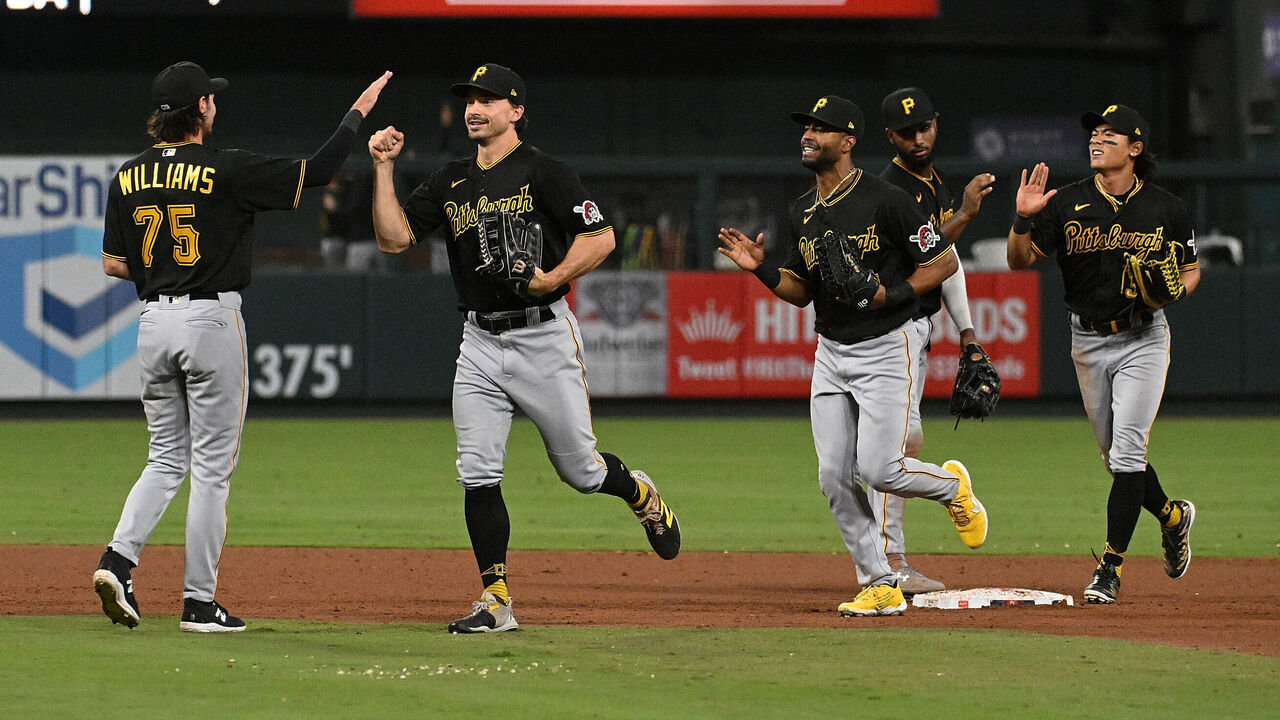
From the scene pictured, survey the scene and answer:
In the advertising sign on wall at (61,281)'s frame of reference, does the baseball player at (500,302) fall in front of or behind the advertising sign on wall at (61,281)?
in front

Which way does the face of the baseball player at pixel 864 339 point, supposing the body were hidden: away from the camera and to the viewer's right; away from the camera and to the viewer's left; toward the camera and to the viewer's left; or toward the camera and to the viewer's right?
toward the camera and to the viewer's left

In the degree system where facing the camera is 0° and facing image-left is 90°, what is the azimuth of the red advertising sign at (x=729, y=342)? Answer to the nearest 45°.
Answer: approximately 0°

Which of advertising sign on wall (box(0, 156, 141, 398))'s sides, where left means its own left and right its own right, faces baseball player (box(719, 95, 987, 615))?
front

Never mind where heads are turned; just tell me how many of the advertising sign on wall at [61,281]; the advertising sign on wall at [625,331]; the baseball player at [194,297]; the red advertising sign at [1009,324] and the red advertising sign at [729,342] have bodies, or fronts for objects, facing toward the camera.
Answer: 4
